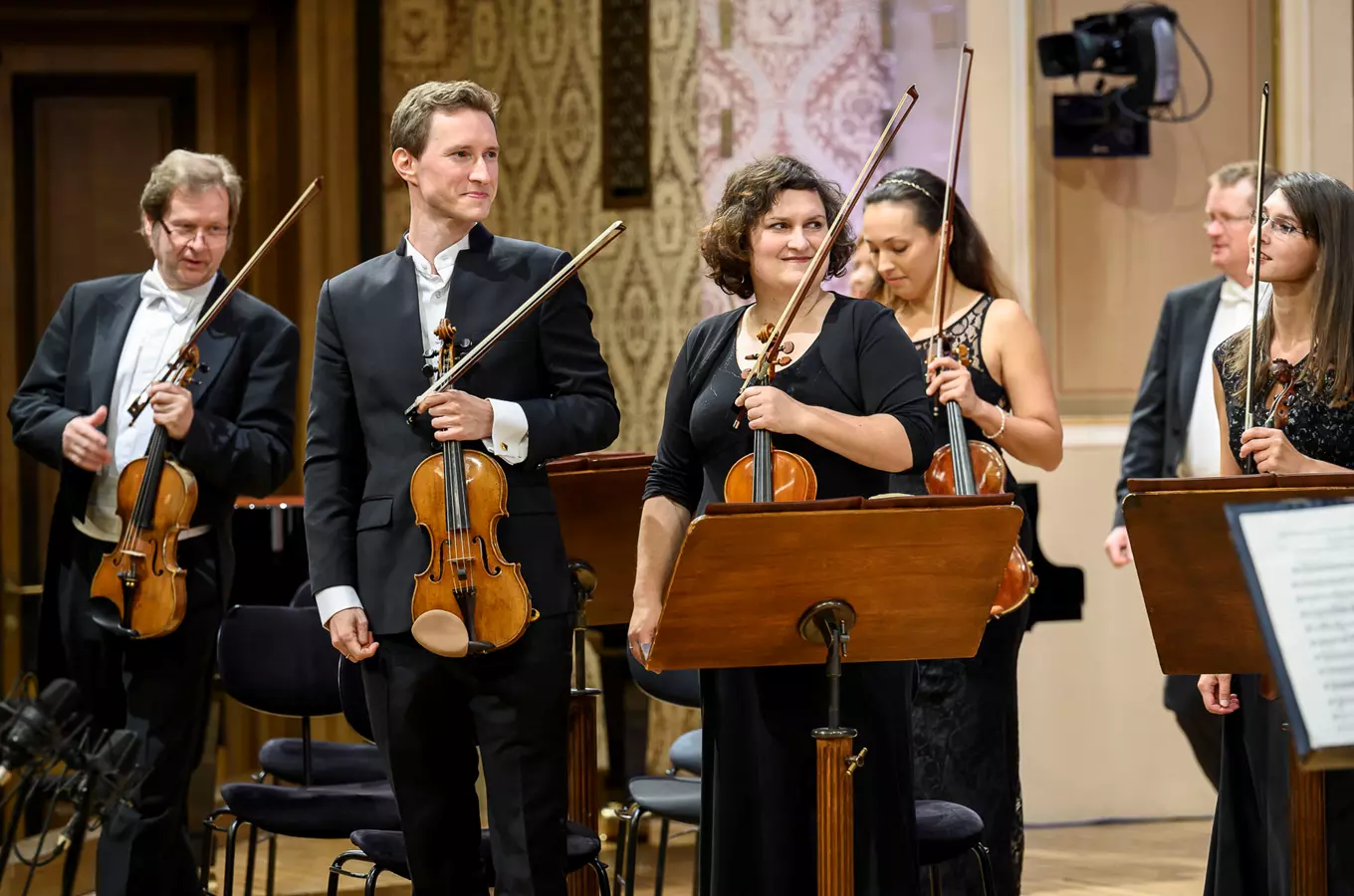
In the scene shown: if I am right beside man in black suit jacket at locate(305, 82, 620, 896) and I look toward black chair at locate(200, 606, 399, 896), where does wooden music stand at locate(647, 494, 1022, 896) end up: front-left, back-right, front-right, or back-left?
back-right

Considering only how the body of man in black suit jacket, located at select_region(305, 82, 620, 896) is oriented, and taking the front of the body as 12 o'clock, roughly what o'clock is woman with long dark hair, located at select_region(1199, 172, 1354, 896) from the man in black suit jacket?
The woman with long dark hair is roughly at 9 o'clock from the man in black suit jacket.

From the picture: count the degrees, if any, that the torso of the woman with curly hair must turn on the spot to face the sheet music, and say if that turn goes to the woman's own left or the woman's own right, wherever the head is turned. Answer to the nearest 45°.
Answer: approximately 45° to the woman's own left

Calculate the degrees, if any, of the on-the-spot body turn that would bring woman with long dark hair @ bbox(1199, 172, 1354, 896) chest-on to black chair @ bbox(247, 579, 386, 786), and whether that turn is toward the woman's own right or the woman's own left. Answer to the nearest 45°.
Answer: approximately 45° to the woman's own right

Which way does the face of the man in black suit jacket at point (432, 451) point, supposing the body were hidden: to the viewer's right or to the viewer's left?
to the viewer's right

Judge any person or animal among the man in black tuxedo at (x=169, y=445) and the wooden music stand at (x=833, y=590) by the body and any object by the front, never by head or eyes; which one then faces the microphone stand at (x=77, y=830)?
the man in black tuxedo

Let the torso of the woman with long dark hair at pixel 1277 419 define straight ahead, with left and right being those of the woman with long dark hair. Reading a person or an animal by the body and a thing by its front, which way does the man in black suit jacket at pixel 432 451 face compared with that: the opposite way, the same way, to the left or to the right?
to the left

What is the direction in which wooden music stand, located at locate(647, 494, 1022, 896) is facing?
away from the camera

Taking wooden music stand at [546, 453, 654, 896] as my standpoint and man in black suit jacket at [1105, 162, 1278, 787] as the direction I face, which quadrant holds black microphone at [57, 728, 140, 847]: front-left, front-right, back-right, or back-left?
back-right

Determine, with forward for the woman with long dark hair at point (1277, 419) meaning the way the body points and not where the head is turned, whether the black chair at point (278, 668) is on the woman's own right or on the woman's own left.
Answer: on the woman's own right
